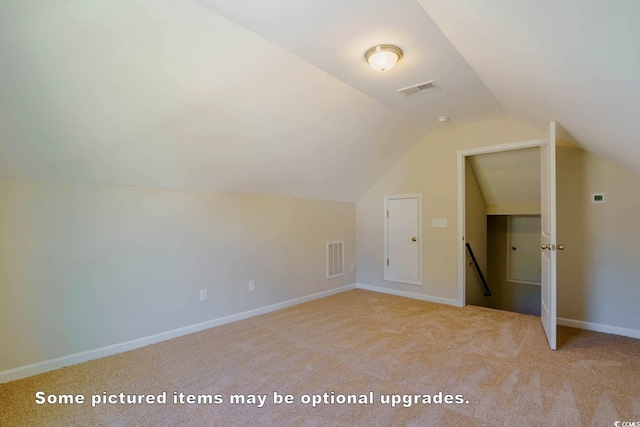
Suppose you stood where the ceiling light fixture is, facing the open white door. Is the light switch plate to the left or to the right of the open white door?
left

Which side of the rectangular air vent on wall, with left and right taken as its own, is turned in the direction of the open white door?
front

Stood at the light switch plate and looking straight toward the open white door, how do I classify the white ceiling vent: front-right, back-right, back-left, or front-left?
front-right

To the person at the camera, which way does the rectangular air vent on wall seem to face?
facing the viewer and to the right of the viewer

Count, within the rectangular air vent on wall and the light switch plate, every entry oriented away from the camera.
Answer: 0

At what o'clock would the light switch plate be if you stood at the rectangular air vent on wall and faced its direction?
The light switch plate is roughly at 11 o'clock from the rectangular air vent on wall.

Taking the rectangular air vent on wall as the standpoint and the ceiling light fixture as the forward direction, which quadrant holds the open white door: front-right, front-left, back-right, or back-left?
front-left

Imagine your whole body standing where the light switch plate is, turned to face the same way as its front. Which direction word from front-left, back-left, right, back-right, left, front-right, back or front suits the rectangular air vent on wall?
right

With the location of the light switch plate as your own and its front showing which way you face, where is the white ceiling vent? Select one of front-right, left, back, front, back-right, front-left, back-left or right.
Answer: front

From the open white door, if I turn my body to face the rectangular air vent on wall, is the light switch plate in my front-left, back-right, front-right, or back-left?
front-right

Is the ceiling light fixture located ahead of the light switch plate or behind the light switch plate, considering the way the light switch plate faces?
ahead

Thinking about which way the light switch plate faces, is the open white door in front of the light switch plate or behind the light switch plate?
in front

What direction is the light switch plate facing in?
toward the camera

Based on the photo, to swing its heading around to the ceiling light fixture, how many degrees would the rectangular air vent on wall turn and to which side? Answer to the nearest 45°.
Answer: approximately 45° to its right
